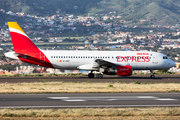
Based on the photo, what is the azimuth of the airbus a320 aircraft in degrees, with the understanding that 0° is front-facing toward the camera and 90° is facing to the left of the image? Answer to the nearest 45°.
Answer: approximately 270°
